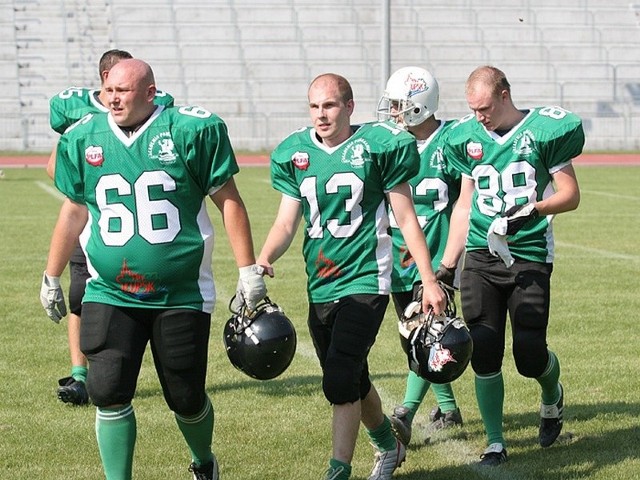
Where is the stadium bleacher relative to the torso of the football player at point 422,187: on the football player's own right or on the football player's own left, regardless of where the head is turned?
on the football player's own right

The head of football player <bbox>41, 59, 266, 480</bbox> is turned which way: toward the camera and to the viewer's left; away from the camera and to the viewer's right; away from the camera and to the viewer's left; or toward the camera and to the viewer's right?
toward the camera and to the viewer's left

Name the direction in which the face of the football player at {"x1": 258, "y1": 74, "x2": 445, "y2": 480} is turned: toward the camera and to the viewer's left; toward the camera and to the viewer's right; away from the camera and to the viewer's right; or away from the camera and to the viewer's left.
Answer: toward the camera and to the viewer's left

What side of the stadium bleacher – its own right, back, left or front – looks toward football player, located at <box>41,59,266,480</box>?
front

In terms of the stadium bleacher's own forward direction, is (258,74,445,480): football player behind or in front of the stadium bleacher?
in front

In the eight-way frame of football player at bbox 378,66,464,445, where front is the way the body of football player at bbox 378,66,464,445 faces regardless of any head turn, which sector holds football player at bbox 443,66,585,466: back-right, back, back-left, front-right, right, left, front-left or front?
left

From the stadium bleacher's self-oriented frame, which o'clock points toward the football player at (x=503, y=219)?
The football player is roughly at 12 o'clock from the stadium bleacher.

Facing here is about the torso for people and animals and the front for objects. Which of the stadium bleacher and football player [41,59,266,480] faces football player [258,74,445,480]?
the stadium bleacher

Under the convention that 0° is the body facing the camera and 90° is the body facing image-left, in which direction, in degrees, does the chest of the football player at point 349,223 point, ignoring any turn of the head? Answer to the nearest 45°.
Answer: approximately 45°

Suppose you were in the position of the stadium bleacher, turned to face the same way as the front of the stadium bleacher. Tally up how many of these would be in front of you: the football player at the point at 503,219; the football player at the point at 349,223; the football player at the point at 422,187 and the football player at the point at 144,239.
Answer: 4
